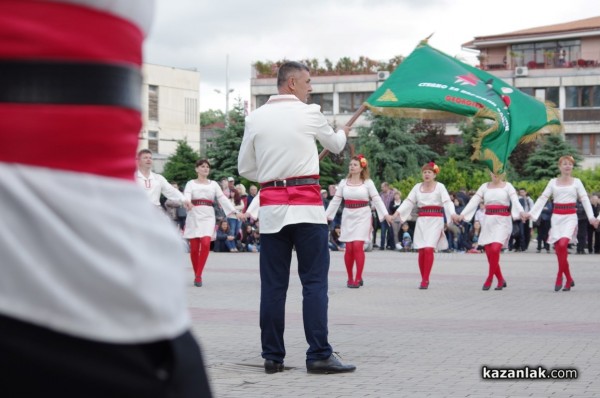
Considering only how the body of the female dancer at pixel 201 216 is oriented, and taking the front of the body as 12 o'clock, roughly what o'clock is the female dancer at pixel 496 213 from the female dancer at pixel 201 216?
the female dancer at pixel 496 213 is roughly at 9 o'clock from the female dancer at pixel 201 216.

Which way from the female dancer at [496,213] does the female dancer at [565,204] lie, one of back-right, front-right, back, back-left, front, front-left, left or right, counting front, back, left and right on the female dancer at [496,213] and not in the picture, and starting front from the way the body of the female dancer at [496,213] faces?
left

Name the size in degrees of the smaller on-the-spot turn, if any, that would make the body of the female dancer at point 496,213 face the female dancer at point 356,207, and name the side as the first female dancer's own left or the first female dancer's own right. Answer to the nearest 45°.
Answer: approximately 90° to the first female dancer's own right

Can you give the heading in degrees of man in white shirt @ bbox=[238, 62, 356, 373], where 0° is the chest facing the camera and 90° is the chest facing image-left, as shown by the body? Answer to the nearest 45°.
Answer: approximately 225°

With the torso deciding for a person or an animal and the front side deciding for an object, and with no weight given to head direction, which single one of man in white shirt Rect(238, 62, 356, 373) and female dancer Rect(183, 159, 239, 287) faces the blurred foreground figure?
the female dancer

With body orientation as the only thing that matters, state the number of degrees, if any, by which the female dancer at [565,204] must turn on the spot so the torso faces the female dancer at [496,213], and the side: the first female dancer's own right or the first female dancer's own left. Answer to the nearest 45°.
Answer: approximately 90° to the first female dancer's own right

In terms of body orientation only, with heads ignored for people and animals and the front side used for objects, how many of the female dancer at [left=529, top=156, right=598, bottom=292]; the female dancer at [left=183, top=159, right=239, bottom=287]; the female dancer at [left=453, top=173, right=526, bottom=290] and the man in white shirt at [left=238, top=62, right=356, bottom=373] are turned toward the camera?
3

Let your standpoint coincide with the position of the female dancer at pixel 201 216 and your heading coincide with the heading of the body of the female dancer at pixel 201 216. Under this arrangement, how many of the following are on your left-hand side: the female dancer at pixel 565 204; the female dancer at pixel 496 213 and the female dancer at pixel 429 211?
3
